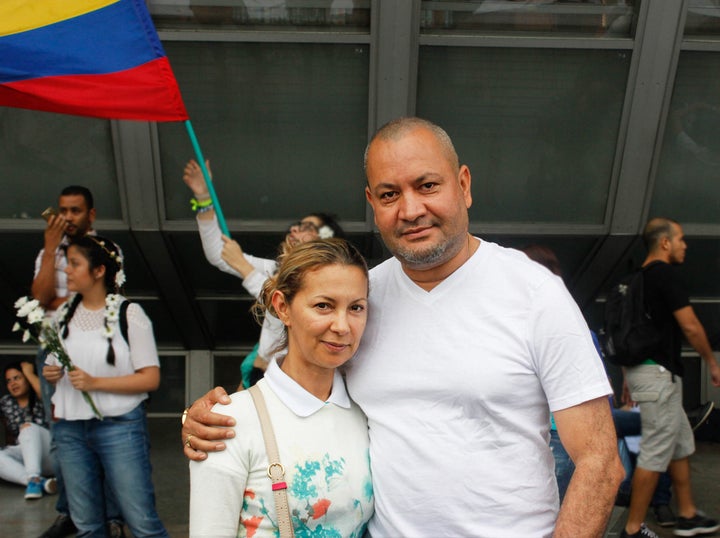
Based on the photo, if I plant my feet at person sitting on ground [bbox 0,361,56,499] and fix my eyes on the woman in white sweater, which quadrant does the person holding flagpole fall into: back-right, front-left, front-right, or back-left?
front-left

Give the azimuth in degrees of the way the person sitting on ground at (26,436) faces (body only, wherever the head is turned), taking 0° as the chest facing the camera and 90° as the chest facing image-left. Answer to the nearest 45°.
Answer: approximately 0°

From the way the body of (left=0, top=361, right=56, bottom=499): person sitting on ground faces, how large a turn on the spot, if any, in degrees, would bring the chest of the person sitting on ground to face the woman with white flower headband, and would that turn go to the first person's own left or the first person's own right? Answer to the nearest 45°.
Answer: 0° — they already face them

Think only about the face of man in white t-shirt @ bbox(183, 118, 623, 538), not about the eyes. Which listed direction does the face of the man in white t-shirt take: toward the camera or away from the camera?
toward the camera

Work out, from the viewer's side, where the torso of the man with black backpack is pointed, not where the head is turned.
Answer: to the viewer's right

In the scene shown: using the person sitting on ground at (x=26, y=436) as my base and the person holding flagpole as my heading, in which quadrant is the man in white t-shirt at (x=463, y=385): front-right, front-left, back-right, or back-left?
front-right

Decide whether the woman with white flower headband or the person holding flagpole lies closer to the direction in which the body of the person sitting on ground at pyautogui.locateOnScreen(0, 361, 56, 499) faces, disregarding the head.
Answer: the woman with white flower headband

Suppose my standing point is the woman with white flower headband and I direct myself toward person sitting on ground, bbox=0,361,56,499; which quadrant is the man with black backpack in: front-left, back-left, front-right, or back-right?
back-right

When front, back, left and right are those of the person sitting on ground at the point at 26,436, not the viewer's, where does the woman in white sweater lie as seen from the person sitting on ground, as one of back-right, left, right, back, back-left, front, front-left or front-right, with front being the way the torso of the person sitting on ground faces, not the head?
front

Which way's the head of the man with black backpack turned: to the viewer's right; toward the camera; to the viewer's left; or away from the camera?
to the viewer's right
